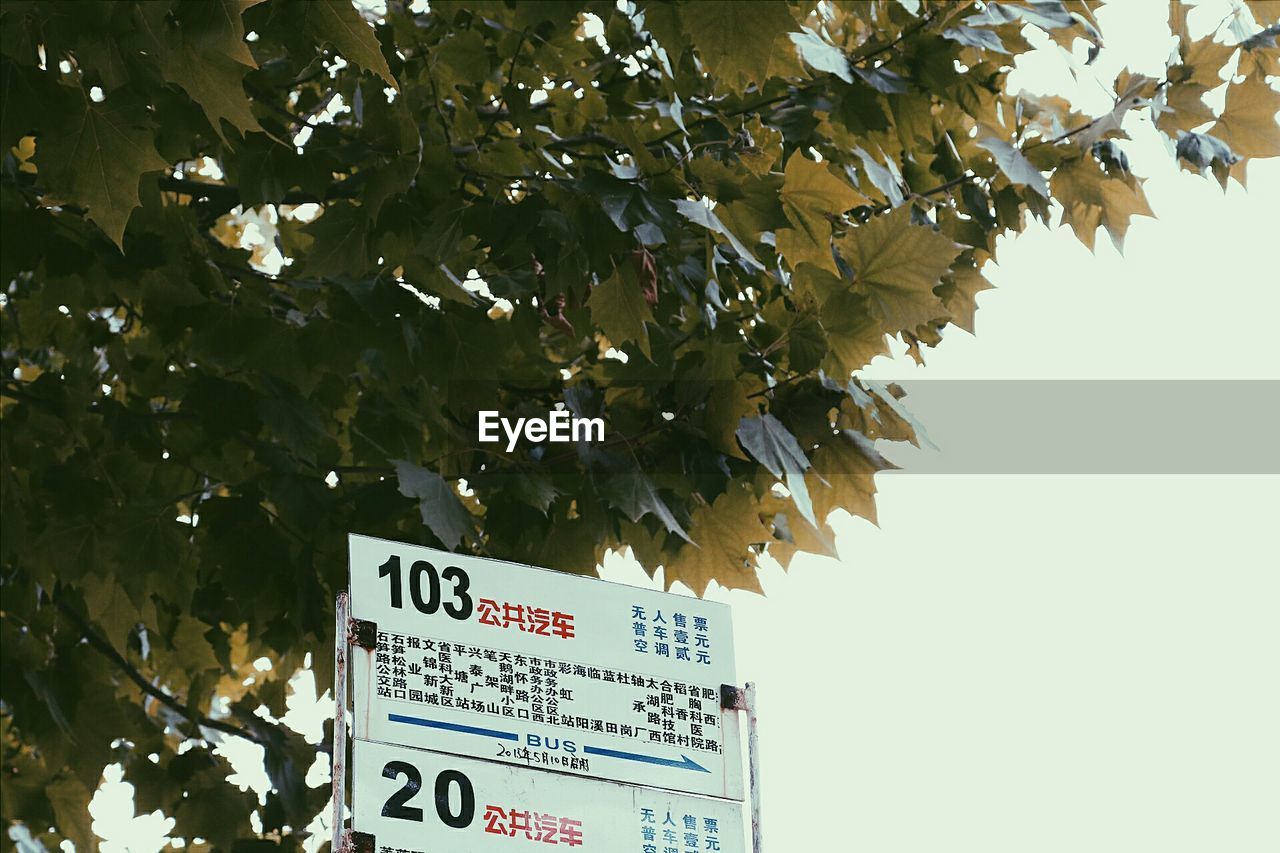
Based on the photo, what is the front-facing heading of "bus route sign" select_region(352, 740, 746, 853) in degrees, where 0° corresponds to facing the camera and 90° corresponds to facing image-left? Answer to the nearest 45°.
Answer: approximately 315°
